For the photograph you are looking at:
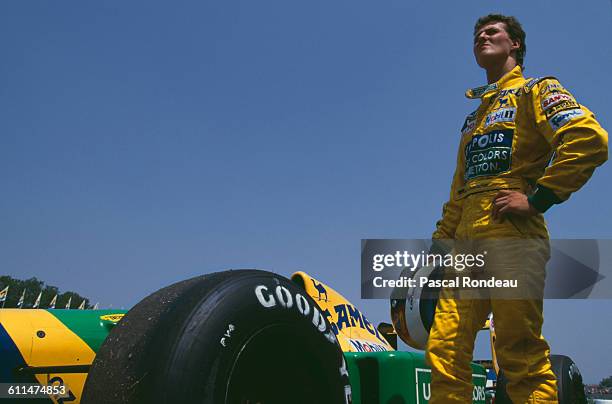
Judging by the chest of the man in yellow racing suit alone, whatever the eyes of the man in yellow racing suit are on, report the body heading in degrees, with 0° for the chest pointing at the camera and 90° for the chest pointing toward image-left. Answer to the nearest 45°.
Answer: approximately 45°

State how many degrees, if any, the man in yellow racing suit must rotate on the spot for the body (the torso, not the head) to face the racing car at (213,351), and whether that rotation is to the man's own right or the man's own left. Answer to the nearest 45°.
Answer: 0° — they already face it
